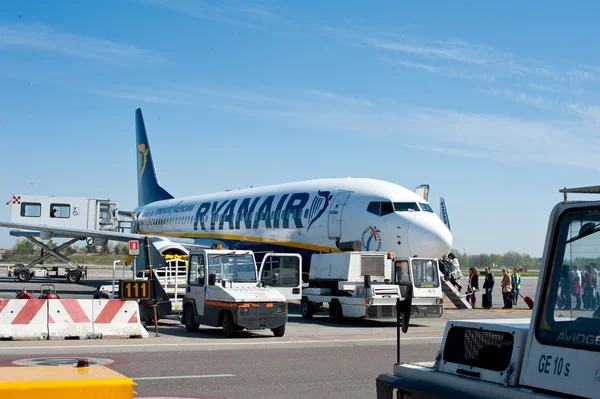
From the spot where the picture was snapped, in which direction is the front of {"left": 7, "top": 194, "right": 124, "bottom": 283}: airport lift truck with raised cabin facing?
facing to the right of the viewer

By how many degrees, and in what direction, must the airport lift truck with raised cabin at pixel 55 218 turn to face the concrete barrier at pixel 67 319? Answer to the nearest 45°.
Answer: approximately 90° to its right

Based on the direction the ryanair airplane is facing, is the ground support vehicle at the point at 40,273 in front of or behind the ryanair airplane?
behind

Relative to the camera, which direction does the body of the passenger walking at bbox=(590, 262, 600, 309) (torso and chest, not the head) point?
to the viewer's left

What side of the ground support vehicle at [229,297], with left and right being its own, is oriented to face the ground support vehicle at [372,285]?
left

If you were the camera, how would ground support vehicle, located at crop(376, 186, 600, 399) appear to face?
facing to the left of the viewer

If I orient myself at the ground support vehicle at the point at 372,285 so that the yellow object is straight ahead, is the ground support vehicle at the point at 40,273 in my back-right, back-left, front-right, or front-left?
back-right

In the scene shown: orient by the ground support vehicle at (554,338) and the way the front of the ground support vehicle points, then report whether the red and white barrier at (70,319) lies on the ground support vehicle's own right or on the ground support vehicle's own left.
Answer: on the ground support vehicle's own right
